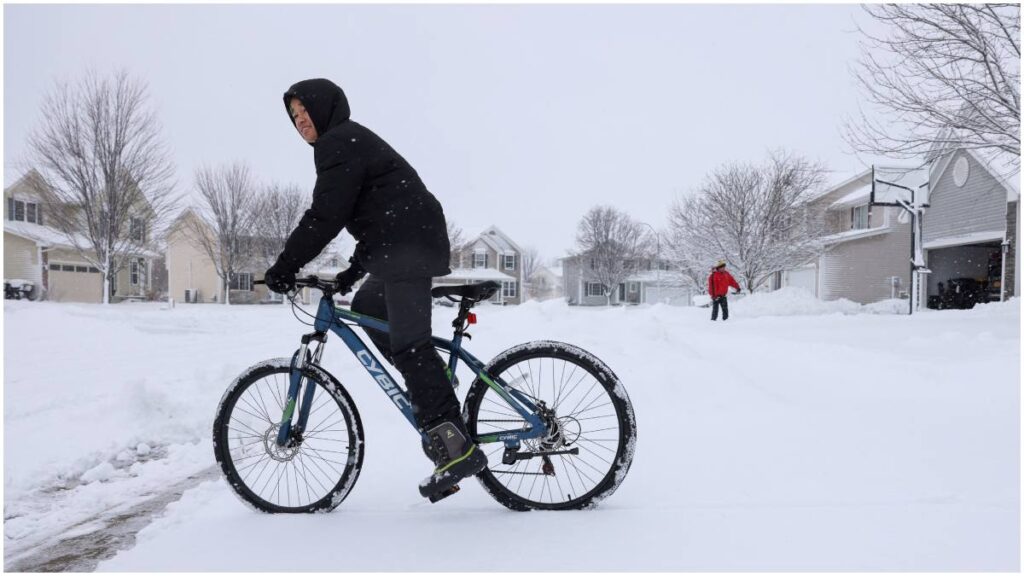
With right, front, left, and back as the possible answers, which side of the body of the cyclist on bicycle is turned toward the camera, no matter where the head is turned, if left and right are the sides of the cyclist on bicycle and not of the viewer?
left

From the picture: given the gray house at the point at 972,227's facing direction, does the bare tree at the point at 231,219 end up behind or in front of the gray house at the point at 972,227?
in front

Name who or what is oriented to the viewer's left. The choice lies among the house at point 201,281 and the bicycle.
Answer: the bicycle

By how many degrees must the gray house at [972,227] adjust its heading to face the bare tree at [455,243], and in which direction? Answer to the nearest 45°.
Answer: approximately 45° to its right

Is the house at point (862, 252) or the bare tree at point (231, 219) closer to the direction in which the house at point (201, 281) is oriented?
the house

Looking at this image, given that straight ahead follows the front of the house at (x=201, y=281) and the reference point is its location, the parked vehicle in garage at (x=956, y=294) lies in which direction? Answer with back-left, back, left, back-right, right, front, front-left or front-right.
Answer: front

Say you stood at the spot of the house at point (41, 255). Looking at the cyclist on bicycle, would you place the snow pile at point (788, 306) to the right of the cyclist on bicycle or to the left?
left

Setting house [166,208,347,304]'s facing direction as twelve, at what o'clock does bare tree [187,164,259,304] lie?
The bare tree is roughly at 1 o'clock from the house.

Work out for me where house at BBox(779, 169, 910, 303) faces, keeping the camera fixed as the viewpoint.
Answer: facing the viewer and to the left of the viewer

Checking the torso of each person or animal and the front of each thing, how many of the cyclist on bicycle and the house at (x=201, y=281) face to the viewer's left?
1

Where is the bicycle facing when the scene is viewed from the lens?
facing to the left of the viewer

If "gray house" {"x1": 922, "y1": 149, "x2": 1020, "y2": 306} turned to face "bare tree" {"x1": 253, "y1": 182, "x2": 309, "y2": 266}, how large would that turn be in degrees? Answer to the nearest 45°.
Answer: approximately 45° to its right

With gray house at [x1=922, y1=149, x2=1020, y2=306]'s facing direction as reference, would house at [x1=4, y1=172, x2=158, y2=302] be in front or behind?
in front

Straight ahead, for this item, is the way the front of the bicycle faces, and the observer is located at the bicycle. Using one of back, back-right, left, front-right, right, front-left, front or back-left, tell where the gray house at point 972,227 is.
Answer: back-right

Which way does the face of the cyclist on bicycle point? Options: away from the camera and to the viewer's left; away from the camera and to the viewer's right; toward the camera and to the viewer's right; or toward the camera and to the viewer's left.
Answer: toward the camera and to the viewer's left

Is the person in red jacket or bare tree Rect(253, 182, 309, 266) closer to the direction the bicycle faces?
the bare tree
